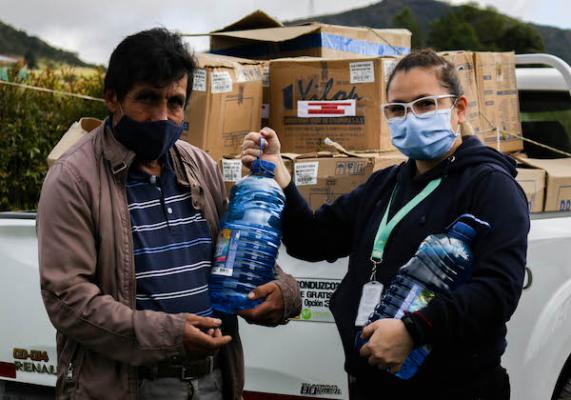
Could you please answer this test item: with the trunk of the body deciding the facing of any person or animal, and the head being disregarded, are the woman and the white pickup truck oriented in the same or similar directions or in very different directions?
very different directions

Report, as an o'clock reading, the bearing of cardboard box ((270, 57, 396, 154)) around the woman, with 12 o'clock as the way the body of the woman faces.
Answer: The cardboard box is roughly at 4 o'clock from the woman.

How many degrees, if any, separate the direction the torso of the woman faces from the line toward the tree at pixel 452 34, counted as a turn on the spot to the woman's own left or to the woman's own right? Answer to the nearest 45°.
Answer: approximately 135° to the woman's own right

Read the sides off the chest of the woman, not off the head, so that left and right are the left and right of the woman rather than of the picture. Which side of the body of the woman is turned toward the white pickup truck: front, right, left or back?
back

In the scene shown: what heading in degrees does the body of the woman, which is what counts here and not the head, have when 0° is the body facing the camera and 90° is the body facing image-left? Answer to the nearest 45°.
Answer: approximately 45°

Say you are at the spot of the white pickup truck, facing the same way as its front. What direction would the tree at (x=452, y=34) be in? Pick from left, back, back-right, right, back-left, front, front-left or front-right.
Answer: front-left

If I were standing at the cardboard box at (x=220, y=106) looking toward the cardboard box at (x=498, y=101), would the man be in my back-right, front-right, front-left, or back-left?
back-right

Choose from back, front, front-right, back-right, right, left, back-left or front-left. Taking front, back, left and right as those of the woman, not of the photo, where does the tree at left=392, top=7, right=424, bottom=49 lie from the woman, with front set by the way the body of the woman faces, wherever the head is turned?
back-right

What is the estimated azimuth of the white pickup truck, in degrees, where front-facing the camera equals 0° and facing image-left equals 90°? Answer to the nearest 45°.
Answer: approximately 225°

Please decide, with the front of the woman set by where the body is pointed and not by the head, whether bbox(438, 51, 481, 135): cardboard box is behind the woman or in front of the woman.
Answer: behind
